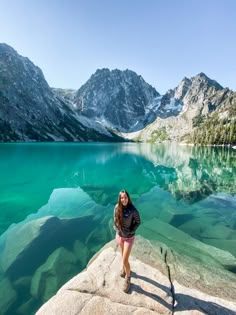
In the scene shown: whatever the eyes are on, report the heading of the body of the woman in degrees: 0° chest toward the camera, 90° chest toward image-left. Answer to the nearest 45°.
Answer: approximately 0°
